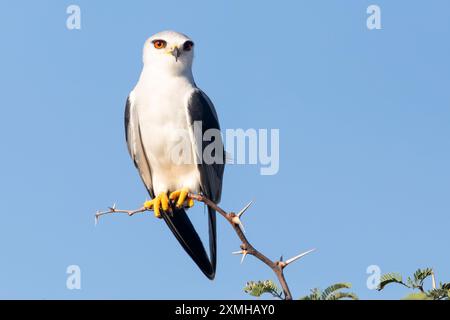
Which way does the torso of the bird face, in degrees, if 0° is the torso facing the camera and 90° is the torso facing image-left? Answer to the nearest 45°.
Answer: approximately 0°
